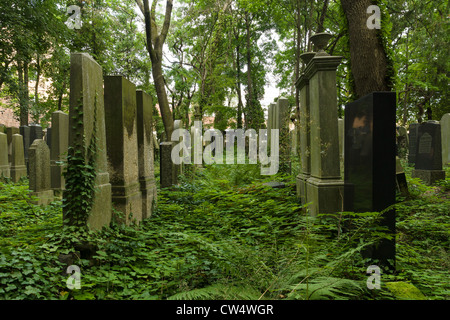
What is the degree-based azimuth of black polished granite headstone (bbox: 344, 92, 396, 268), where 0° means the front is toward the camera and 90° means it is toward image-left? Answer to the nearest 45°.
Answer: approximately 45°

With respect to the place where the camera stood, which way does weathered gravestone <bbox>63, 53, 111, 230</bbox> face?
facing the viewer and to the right of the viewer

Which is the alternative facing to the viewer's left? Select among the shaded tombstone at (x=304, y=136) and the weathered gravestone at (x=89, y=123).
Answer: the shaded tombstone

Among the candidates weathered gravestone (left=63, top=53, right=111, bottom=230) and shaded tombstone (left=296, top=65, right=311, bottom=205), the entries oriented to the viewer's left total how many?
1

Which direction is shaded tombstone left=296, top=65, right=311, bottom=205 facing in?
to the viewer's left

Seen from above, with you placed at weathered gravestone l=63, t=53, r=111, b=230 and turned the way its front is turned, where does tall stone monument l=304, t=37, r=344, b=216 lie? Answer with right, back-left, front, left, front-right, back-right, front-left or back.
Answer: front-left

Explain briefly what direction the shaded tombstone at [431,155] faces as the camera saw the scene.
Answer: facing the viewer and to the left of the viewer
